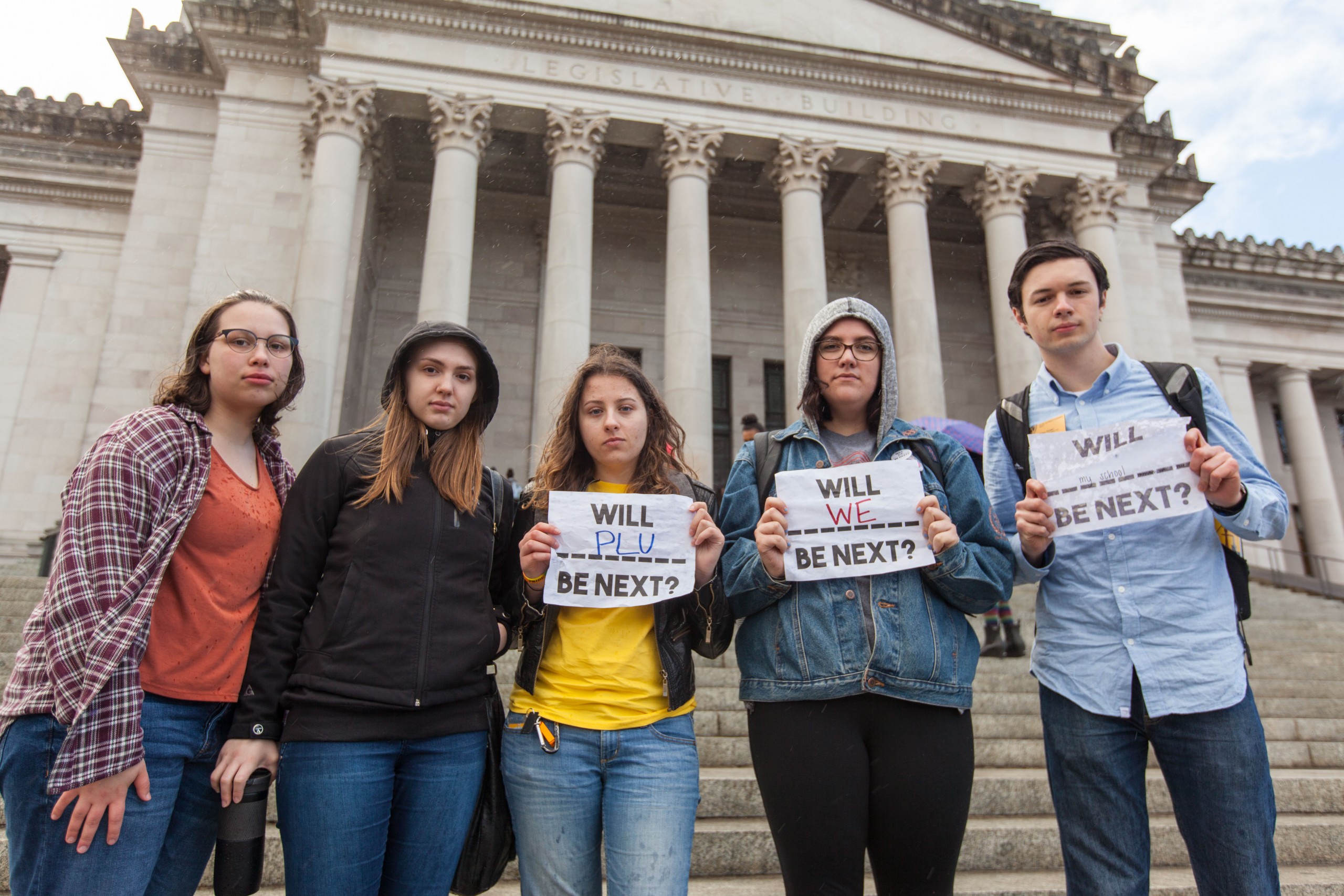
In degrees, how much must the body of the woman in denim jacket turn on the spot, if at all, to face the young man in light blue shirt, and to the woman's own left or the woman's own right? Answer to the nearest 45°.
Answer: approximately 90° to the woman's own left

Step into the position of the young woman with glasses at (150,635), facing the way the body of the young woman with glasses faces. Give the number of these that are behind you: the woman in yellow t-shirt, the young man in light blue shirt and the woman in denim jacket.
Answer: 0

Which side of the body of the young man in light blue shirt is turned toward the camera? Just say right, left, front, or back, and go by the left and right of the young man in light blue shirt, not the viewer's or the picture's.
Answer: front

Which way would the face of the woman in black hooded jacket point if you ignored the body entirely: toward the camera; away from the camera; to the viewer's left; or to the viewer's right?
toward the camera

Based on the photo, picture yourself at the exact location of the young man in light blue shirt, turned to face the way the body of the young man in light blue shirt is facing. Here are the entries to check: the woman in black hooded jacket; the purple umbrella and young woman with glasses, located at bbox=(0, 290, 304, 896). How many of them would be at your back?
1

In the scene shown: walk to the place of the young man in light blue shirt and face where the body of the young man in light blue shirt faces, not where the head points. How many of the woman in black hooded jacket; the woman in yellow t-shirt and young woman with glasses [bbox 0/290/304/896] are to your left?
0

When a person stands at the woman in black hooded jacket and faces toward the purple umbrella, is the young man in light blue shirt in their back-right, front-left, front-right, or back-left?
front-right

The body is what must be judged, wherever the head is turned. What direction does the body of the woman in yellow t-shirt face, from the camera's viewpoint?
toward the camera

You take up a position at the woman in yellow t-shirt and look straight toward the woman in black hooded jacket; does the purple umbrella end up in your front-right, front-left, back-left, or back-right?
back-right

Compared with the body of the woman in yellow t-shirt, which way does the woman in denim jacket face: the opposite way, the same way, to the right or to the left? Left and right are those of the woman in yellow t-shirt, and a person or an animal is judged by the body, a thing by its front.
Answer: the same way

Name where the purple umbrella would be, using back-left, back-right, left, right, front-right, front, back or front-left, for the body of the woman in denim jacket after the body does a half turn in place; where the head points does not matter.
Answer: front

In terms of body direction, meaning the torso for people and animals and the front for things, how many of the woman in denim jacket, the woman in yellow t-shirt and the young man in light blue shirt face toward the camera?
3

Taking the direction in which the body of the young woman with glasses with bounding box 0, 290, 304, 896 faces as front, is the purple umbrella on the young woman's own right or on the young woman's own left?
on the young woman's own left

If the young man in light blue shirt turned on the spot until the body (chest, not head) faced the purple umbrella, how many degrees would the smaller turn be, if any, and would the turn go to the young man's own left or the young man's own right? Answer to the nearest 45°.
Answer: approximately 180°

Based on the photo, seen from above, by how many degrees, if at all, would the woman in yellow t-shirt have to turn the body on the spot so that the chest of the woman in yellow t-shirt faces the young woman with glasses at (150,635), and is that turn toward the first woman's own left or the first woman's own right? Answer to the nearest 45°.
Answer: approximately 90° to the first woman's own right
